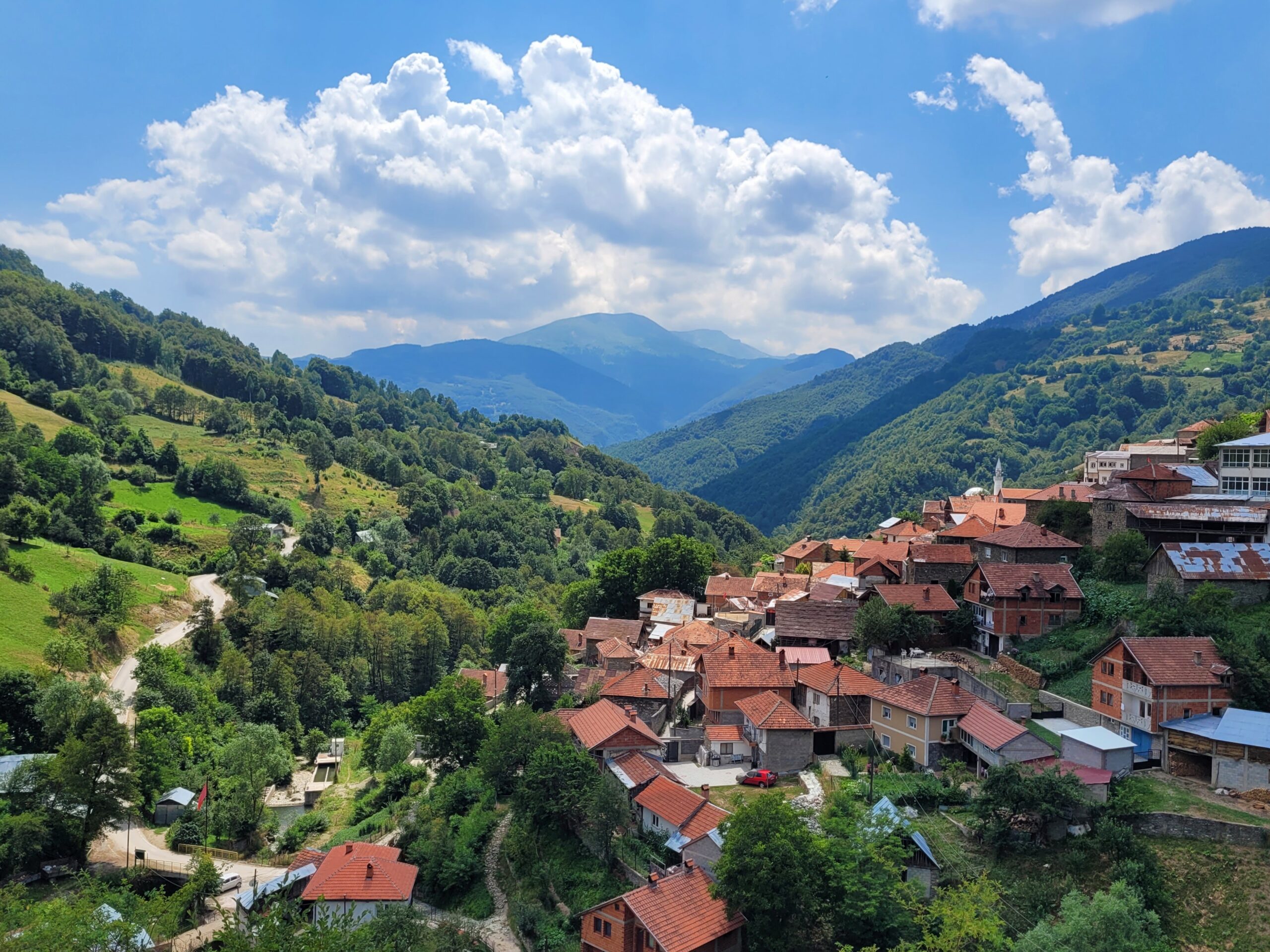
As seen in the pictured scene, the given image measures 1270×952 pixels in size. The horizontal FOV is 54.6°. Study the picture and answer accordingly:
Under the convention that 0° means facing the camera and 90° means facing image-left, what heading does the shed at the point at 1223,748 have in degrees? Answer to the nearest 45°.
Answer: approximately 45°

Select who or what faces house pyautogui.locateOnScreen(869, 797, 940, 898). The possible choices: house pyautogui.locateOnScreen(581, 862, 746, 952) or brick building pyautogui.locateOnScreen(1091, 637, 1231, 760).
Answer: the brick building

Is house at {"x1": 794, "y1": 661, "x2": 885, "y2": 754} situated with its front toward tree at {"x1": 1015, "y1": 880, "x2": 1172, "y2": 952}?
no

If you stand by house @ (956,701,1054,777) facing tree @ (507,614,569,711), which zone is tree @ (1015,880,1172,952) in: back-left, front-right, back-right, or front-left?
back-left

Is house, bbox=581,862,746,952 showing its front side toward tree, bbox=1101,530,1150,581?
no

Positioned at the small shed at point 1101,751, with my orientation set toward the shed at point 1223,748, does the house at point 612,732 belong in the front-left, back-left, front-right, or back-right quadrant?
back-left

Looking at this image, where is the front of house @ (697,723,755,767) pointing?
toward the camera

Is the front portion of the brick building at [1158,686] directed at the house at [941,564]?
no

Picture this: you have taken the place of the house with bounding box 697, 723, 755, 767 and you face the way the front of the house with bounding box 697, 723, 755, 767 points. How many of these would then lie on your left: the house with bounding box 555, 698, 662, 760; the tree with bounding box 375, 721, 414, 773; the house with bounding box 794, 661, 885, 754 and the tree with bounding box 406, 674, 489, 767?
1

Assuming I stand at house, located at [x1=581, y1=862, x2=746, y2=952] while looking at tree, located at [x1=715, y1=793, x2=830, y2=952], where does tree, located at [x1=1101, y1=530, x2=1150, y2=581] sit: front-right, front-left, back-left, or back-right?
front-left

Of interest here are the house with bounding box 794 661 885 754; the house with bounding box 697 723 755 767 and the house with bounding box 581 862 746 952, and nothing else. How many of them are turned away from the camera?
0

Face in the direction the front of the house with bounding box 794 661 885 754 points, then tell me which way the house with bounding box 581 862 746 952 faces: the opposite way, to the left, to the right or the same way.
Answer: the same way

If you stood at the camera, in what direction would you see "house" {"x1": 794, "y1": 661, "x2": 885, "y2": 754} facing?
facing the viewer and to the left of the viewer
